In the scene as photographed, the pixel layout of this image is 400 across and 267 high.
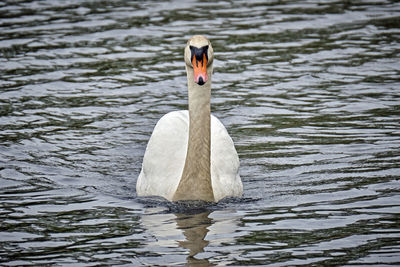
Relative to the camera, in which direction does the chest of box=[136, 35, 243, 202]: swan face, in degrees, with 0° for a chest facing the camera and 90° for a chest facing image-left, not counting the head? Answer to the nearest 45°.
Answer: approximately 0°
